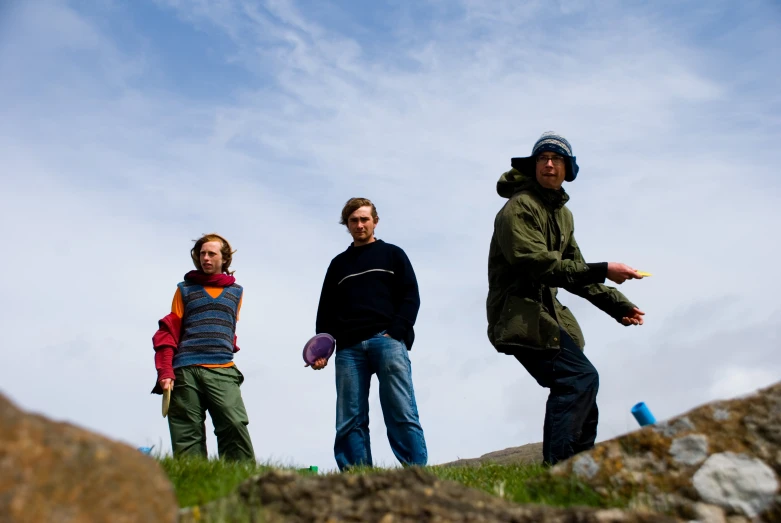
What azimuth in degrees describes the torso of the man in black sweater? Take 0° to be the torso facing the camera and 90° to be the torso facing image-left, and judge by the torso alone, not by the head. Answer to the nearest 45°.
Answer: approximately 0°

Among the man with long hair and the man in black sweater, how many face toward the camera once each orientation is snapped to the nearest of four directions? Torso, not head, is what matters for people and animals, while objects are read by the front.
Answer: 2

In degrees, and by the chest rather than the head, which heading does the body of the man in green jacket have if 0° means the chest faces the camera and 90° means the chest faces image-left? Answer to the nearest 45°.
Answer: approximately 315°

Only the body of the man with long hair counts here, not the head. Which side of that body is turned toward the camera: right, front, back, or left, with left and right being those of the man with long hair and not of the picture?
front

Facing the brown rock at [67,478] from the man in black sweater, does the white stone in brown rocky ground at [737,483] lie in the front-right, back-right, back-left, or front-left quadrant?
front-left

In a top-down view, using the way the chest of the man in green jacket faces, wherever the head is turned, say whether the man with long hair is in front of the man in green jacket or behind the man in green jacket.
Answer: behind

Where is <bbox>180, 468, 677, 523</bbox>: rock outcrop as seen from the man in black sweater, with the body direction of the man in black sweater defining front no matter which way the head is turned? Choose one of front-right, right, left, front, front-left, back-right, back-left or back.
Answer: front

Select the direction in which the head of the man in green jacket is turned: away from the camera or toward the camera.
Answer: toward the camera

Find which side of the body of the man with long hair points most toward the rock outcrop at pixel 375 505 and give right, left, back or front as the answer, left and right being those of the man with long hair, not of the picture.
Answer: front

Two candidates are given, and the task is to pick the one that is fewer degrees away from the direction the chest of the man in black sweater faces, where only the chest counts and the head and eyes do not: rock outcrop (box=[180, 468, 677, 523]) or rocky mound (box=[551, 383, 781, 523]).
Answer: the rock outcrop

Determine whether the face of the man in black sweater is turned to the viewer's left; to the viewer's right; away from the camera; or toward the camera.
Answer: toward the camera

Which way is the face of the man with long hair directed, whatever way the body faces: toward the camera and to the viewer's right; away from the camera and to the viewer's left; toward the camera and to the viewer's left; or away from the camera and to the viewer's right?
toward the camera and to the viewer's left

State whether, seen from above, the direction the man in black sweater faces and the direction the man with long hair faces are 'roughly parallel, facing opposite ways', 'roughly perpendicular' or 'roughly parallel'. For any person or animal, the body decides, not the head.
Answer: roughly parallel

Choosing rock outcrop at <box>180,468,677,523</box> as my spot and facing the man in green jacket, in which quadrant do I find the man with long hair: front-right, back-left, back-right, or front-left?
front-left
